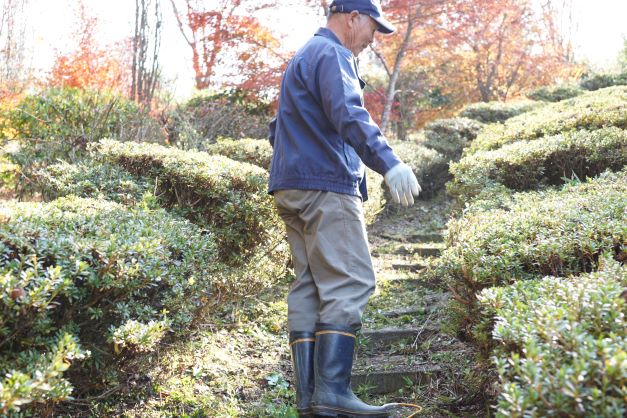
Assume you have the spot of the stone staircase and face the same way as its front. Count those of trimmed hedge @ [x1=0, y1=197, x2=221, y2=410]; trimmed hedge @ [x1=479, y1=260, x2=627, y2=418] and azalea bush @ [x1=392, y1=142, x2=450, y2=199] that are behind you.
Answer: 1

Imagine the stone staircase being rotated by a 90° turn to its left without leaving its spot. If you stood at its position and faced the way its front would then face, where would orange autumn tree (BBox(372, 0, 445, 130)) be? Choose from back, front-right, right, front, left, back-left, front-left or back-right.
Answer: left

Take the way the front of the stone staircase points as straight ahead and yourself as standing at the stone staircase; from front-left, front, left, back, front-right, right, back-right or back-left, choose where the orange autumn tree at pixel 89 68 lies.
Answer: back-right

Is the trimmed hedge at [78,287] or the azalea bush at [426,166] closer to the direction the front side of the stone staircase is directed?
the trimmed hedge

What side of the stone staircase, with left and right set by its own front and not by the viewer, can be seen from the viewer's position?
front

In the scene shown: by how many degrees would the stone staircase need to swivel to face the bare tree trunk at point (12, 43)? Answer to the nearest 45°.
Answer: approximately 135° to its right

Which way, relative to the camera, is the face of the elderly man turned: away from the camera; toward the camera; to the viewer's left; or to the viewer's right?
to the viewer's right

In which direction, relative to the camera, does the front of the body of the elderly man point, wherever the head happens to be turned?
to the viewer's right

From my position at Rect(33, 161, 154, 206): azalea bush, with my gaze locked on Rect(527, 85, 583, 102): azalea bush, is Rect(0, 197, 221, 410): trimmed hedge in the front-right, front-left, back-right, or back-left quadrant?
back-right

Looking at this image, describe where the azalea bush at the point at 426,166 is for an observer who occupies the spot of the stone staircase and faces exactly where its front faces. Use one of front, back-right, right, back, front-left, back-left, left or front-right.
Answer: back

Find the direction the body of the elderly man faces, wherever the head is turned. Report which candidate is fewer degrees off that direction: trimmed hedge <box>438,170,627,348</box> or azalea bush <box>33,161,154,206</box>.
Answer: the trimmed hedge

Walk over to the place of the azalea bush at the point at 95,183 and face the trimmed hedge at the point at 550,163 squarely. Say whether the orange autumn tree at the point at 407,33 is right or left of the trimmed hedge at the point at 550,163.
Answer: left

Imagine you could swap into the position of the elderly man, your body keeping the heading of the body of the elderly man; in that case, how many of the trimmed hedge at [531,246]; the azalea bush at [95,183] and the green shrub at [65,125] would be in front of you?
1

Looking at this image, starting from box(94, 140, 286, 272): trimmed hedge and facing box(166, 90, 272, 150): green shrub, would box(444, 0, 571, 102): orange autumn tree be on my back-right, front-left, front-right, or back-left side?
front-right
